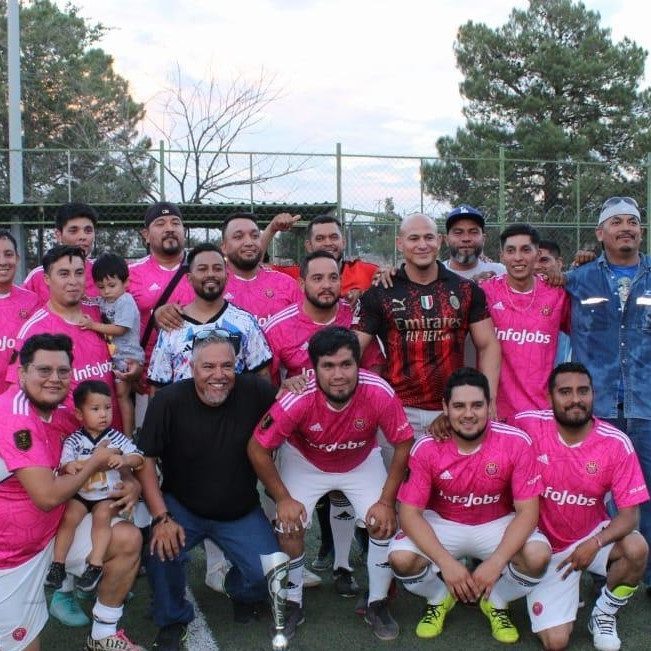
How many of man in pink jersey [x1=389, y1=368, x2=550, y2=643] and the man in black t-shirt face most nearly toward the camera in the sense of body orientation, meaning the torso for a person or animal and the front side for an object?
2

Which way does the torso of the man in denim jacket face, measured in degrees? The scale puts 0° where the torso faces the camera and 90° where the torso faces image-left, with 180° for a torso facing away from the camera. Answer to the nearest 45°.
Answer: approximately 0°

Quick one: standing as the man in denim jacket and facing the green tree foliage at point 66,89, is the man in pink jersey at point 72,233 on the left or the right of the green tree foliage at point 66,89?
left

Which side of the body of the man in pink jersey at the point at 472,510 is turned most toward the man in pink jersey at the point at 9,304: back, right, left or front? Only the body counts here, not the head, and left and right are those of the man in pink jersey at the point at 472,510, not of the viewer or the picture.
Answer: right

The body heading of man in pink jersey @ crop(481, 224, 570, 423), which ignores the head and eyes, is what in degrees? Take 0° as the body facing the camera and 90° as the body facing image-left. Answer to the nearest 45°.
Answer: approximately 0°

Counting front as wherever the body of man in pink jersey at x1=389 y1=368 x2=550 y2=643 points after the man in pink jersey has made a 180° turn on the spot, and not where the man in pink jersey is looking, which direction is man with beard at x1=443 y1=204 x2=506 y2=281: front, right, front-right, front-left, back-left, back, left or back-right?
front

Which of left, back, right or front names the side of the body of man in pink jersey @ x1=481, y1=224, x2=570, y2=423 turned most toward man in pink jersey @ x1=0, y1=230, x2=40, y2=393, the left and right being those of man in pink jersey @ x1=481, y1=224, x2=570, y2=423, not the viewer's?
right

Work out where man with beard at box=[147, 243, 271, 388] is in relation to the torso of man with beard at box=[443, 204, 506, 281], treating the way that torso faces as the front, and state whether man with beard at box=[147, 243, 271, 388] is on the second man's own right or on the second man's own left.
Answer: on the second man's own right
